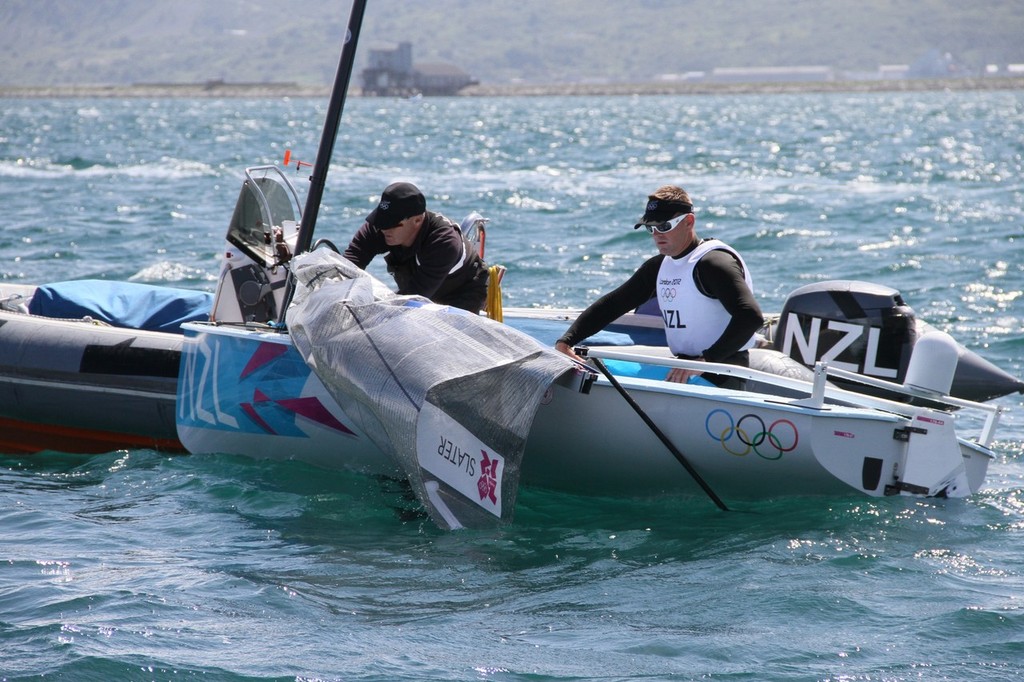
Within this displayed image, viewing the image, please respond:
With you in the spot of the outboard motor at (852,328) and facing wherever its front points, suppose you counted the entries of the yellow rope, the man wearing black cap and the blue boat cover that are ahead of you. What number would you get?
3

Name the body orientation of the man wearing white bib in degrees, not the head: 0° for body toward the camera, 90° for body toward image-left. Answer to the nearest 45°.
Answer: approximately 45°

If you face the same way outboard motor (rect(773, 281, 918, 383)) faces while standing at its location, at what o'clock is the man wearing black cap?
The man wearing black cap is roughly at 12 o'clock from the outboard motor.

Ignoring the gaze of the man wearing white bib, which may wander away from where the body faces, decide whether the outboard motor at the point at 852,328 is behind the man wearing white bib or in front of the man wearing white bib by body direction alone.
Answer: behind

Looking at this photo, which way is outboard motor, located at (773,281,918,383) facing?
to the viewer's left
